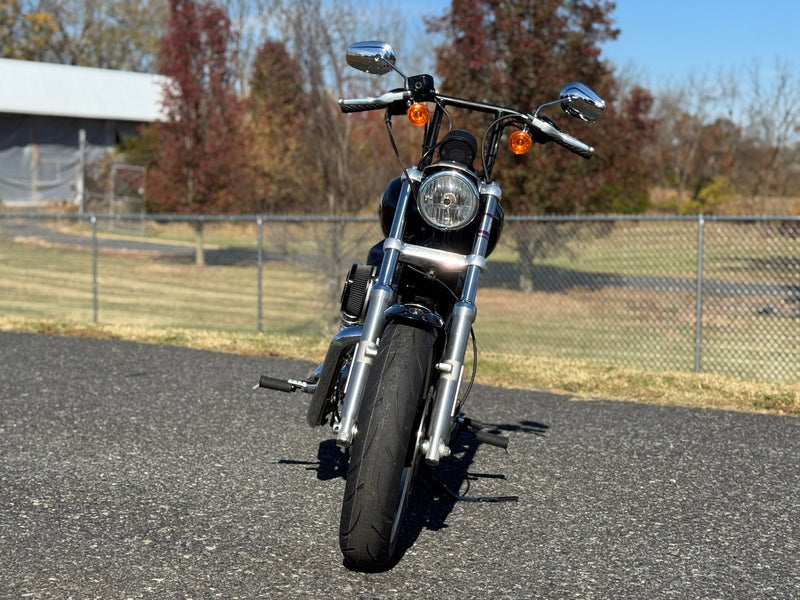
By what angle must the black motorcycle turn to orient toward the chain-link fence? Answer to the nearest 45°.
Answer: approximately 180°

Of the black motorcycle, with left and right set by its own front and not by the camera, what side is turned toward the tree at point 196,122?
back

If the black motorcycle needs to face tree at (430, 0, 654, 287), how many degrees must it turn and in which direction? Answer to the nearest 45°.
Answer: approximately 180°

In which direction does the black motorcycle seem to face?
toward the camera

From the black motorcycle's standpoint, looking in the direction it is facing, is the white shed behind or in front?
behind

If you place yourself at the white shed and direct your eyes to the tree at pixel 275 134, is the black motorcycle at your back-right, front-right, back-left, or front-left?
front-right

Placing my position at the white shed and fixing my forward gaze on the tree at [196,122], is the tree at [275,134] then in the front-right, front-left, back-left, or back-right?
front-left

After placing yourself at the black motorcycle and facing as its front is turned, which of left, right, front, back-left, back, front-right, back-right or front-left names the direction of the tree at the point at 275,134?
back
